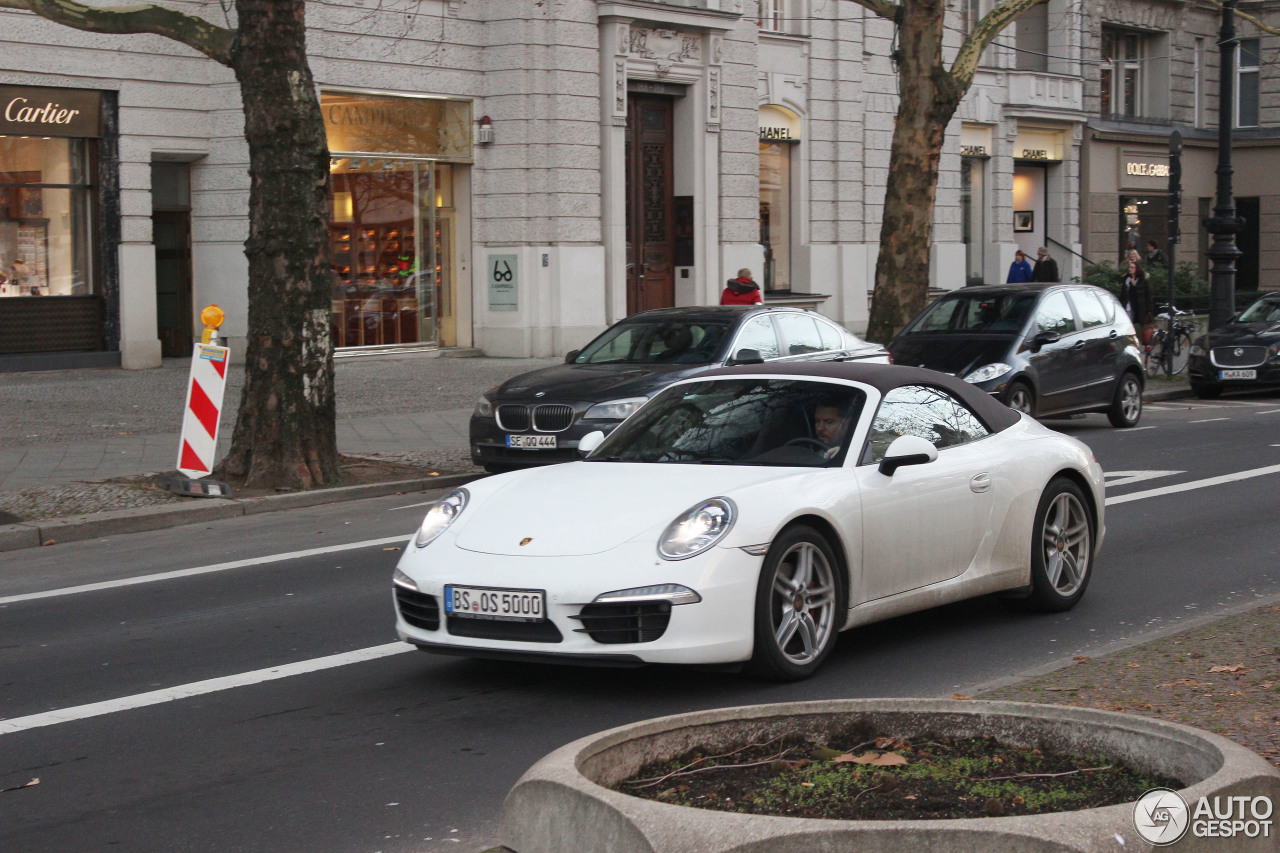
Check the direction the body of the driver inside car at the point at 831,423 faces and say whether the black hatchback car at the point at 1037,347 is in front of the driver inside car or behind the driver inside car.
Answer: behind

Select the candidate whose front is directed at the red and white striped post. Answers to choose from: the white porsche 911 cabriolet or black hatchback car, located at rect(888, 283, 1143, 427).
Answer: the black hatchback car

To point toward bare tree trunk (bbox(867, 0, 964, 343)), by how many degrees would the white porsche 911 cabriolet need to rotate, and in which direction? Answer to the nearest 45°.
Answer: approximately 135° to its right

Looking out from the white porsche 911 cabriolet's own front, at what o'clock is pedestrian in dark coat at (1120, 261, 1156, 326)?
The pedestrian in dark coat is roughly at 5 o'clock from the white porsche 911 cabriolet.

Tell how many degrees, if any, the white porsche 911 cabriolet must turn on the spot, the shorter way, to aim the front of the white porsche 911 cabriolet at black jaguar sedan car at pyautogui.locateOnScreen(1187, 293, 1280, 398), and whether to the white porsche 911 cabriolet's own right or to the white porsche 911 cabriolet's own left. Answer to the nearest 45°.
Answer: approximately 135° to the white porsche 911 cabriolet's own right

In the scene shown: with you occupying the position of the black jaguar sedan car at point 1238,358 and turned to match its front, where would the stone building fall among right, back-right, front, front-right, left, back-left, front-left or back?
back-right

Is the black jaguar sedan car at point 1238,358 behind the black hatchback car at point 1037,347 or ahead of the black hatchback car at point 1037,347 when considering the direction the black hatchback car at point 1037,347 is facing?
behind

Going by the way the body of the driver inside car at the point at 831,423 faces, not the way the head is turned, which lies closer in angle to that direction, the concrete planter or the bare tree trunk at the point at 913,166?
the concrete planter

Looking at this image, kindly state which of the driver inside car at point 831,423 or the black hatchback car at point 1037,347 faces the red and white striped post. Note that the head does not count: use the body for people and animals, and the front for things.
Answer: the black hatchback car

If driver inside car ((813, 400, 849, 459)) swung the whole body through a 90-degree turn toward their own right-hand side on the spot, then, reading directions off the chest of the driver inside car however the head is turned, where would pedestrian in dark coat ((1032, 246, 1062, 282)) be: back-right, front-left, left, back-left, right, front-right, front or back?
front-right

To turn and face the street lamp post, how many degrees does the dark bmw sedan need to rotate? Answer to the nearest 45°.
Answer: approximately 180°

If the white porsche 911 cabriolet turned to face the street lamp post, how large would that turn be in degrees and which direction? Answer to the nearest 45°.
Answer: approximately 135° to its right
